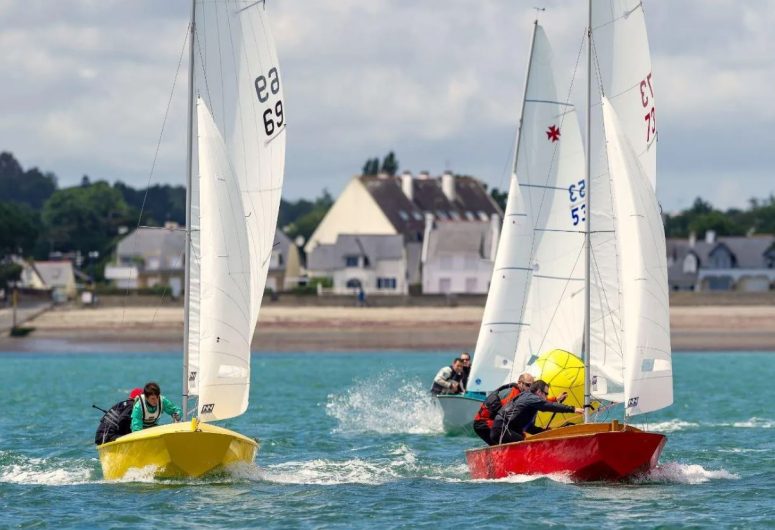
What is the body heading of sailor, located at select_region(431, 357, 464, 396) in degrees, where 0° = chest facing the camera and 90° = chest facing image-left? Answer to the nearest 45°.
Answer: approximately 315°

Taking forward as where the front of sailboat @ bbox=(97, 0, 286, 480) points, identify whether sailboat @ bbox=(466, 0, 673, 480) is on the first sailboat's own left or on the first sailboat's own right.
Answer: on the first sailboat's own left

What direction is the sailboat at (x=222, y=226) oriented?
toward the camera

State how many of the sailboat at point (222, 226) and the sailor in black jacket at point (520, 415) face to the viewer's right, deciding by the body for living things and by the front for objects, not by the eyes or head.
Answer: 1

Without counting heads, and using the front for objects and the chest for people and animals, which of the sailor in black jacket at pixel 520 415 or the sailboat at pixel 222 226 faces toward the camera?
the sailboat

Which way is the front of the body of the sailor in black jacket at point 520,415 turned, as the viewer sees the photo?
to the viewer's right

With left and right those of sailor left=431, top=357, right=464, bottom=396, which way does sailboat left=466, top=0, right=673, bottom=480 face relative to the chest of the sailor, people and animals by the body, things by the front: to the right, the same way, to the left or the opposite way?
the same way

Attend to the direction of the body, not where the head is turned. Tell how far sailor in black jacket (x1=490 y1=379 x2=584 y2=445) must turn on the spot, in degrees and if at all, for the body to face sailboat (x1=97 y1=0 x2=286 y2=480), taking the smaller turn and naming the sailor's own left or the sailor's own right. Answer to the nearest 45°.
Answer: approximately 180°

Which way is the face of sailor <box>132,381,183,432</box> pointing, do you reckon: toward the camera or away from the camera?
toward the camera
